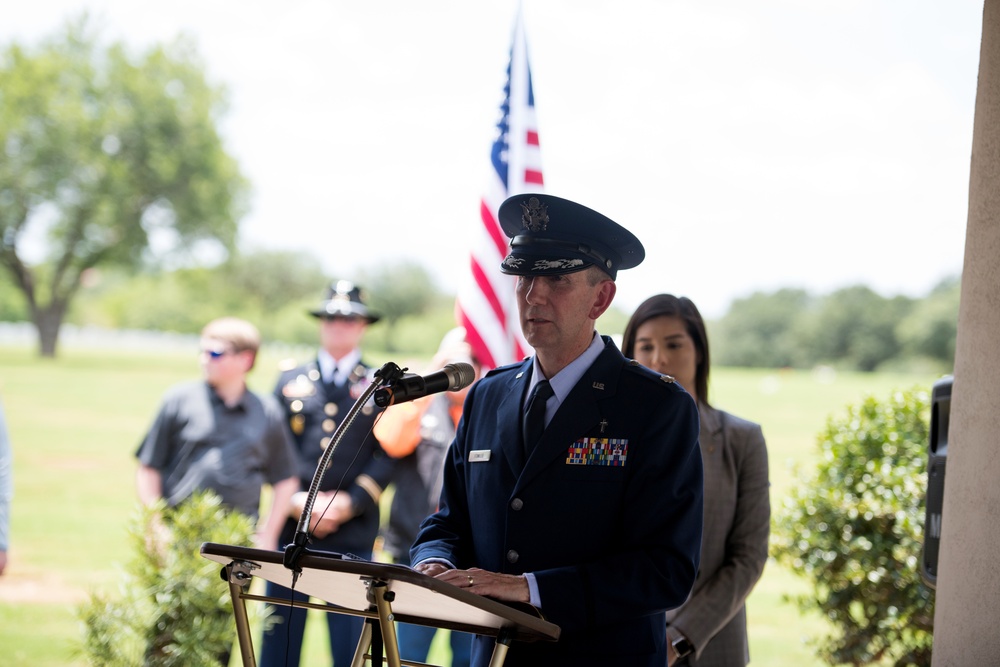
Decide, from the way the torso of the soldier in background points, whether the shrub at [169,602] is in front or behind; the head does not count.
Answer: in front

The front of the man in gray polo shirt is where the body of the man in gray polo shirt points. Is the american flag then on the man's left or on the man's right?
on the man's left

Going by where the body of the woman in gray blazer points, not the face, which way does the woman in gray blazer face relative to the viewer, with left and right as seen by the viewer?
facing the viewer and to the left of the viewer

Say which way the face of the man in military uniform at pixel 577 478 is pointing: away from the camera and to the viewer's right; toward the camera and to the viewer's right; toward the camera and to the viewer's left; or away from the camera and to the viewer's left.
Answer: toward the camera and to the viewer's left

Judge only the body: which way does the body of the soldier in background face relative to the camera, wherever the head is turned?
toward the camera

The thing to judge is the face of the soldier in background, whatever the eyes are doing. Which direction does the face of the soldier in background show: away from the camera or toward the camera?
toward the camera

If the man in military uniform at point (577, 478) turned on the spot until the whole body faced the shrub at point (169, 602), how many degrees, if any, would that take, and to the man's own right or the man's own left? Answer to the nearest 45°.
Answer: approximately 90° to the man's own right

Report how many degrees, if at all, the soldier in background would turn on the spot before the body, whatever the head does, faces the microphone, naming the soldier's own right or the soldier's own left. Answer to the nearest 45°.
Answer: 0° — they already face it

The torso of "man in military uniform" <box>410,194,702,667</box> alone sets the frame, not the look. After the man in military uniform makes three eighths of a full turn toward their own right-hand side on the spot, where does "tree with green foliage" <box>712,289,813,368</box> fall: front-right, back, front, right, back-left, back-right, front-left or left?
front

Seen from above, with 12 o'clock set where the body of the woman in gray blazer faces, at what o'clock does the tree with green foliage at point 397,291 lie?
The tree with green foliage is roughly at 4 o'clock from the woman in gray blazer.

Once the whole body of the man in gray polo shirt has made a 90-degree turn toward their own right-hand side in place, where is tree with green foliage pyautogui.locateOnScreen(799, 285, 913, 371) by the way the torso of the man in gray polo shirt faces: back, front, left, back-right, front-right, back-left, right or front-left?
back-right

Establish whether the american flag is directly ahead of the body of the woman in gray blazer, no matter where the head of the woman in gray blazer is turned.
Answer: no

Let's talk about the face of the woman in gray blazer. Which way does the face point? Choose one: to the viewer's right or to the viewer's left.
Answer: to the viewer's left

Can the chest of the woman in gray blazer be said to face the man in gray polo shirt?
no

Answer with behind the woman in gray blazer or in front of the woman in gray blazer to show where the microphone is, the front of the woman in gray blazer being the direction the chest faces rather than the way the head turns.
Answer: in front

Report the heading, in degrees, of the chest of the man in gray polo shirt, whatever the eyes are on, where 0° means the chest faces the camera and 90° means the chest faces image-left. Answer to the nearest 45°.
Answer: approximately 0°

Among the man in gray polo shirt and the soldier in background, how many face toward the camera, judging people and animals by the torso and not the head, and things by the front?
2

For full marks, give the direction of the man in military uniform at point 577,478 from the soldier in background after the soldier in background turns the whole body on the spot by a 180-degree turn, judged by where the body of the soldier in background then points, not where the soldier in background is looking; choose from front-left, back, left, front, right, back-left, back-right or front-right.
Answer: back

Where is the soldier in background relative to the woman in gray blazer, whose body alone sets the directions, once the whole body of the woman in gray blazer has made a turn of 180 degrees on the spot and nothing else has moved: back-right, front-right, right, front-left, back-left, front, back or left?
left
